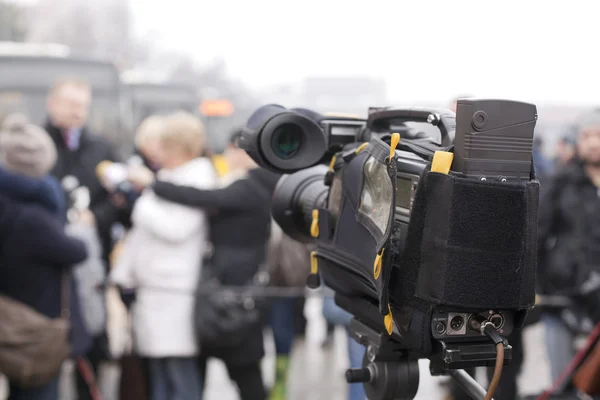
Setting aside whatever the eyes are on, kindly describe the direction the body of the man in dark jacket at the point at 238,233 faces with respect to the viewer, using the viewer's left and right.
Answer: facing away from the viewer and to the left of the viewer

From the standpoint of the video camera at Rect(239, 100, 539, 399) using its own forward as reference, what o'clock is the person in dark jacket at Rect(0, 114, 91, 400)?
The person in dark jacket is roughly at 12 o'clock from the video camera.

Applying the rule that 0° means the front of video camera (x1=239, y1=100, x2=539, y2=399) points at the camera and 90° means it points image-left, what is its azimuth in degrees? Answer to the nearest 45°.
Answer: approximately 135°

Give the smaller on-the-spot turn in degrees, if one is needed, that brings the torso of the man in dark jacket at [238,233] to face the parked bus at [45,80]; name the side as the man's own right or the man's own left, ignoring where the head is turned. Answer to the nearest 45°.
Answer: approximately 45° to the man's own right

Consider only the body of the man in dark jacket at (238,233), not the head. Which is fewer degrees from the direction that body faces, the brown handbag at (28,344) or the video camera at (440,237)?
the brown handbag
